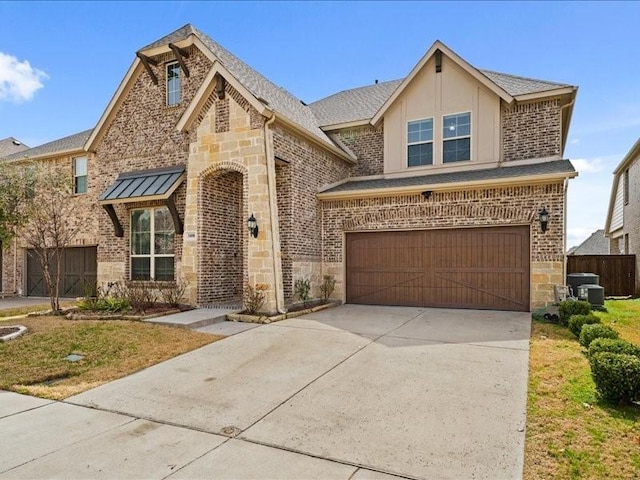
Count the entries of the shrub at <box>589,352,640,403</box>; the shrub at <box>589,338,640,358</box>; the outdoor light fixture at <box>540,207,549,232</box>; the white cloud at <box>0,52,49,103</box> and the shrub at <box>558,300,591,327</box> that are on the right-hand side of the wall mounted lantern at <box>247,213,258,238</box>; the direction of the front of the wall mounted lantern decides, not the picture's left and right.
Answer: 1

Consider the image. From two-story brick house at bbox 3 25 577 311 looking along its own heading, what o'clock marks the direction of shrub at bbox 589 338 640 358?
The shrub is roughly at 10 o'clock from the two-story brick house.

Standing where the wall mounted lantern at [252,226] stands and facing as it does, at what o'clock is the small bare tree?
The small bare tree is roughly at 2 o'clock from the wall mounted lantern.

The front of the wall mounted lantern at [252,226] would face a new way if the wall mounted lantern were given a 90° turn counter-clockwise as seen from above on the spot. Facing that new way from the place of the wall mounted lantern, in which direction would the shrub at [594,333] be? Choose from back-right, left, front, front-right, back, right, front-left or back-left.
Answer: front

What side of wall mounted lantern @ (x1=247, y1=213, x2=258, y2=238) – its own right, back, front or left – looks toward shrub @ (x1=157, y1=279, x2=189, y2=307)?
right

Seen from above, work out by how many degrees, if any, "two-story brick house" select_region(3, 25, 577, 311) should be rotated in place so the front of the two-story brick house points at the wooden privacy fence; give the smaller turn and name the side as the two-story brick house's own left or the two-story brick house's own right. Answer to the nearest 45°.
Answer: approximately 135° to the two-story brick house's own left

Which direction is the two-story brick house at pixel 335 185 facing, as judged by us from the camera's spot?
facing the viewer and to the left of the viewer

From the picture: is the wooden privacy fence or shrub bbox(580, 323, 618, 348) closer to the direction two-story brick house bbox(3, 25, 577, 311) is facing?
the shrub

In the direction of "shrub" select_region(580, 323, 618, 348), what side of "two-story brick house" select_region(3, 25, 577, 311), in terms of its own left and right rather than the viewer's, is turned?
left

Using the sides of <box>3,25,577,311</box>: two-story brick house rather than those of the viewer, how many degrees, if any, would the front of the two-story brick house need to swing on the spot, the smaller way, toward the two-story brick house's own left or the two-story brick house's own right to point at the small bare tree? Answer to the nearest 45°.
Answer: approximately 45° to the two-story brick house's own right

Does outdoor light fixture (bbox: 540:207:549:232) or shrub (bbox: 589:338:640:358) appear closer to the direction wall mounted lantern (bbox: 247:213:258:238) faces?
the shrub

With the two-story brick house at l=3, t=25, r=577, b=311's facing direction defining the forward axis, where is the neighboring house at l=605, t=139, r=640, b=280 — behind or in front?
behind

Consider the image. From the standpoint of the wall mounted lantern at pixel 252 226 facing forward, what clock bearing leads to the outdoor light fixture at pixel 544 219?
The outdoor light fixture is roughly at 8 o'clock from the wall mounted lantern.

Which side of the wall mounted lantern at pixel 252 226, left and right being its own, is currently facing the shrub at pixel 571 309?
left
